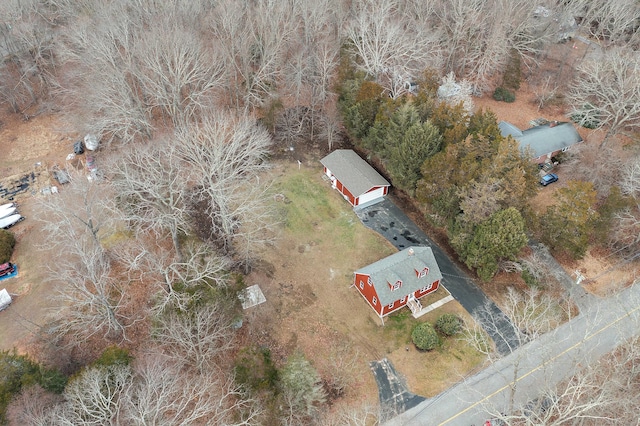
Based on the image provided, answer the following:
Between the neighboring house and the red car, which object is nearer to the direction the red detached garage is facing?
the neighboring house

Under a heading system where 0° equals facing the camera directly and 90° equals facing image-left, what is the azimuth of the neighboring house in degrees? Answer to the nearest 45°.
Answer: approximately 315°

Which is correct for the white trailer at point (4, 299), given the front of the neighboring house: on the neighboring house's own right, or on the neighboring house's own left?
on the neighboring house's own right

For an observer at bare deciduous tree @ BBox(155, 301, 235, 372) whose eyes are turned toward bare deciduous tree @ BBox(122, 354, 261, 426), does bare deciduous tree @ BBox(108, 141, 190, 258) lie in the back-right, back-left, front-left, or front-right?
back-right

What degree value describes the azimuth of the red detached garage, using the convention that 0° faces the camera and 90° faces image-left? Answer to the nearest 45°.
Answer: approximately 315°

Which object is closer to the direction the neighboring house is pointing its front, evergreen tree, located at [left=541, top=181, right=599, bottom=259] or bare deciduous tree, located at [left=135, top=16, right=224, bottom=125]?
the evergreen tree

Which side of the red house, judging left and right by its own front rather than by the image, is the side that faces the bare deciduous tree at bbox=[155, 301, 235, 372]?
right

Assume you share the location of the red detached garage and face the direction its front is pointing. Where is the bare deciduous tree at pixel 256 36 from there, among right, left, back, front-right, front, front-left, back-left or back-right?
back

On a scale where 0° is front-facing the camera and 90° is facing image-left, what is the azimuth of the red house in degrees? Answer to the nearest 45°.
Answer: approximately 315°

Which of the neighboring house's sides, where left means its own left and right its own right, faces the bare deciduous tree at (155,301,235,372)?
right

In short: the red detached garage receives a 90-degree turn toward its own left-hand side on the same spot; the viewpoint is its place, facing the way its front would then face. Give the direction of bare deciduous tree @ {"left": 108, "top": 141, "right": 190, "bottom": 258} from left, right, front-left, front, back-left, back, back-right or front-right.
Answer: back

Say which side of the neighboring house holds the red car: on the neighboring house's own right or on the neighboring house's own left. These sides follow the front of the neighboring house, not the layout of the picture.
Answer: on the neighboring house's own right

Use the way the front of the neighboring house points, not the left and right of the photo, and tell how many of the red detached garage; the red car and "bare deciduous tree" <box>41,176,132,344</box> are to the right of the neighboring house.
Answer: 3

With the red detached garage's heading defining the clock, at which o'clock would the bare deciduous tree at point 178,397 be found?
The bare deciduous tree is roughly at 2 o'clock from the red detached garage.

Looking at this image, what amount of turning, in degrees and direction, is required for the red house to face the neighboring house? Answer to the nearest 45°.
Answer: approximately 90° to its left
